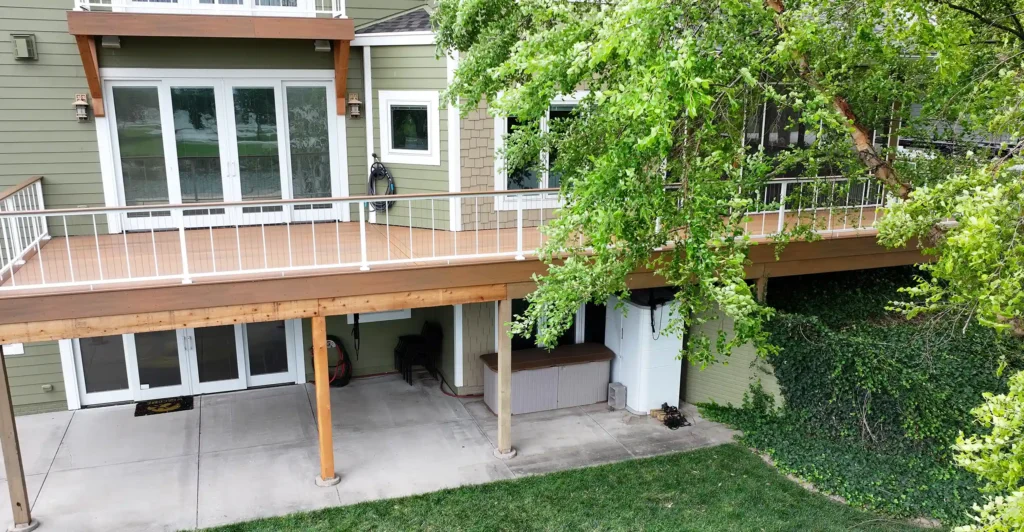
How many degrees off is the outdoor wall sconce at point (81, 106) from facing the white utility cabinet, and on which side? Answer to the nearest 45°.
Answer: approximately 45° to its left

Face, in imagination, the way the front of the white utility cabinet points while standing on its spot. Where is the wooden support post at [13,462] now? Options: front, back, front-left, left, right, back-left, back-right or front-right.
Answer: front

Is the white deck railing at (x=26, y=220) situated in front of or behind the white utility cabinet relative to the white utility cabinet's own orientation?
in front

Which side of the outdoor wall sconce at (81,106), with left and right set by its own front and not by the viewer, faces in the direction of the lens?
front

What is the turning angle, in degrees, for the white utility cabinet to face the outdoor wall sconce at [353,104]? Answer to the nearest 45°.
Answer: approximately 45° to its right

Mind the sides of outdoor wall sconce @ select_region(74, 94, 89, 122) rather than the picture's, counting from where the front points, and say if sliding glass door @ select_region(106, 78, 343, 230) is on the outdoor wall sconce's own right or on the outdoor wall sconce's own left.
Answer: on the outdoor wall sconce's own left

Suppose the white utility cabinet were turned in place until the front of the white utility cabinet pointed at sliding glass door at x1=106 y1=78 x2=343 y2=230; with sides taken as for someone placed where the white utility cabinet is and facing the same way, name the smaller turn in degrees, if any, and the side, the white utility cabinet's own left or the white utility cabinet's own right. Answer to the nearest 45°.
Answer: approximately 45° to the white utility cabinet's own right

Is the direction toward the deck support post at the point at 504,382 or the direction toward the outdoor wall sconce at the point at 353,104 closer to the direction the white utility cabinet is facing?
the deck support post

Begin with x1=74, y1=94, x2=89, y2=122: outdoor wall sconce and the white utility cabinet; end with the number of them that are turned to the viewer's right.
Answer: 0

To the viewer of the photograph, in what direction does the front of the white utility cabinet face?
facing the viewer and to the left of the viewer

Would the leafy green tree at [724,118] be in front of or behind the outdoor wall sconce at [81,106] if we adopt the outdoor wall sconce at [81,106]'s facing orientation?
in front

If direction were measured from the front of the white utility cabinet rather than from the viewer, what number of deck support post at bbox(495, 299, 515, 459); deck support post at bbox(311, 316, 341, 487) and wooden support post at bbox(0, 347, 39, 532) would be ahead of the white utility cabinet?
3

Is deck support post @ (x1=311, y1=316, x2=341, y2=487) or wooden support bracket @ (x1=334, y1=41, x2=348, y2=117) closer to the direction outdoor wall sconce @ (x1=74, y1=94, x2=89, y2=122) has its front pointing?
the deck support post
